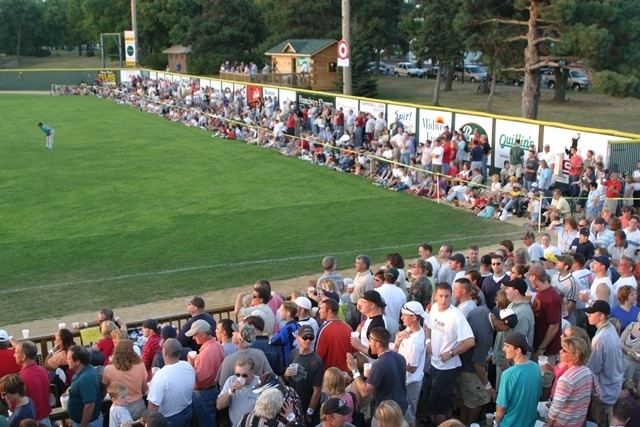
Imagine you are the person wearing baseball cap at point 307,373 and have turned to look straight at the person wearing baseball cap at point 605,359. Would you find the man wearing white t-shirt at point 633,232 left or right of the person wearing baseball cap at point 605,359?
left

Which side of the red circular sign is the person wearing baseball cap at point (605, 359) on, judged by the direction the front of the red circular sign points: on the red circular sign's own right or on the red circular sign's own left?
on the red circular sign's own left

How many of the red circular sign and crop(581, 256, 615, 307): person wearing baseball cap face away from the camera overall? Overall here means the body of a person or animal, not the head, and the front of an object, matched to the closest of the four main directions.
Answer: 0

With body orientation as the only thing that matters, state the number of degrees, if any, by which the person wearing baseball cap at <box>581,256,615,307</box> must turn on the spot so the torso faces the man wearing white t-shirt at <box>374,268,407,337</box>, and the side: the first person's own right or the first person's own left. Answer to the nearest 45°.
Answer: approximately 45° to the first person's own left

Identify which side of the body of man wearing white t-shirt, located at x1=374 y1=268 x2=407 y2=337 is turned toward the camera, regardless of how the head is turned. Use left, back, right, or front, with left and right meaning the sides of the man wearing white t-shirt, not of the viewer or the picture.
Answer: back

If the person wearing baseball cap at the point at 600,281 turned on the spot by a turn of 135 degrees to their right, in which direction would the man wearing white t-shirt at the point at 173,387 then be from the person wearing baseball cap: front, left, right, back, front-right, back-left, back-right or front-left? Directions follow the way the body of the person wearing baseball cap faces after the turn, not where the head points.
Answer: back

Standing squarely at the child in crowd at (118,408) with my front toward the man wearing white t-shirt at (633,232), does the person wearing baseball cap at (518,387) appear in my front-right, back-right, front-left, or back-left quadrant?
front-right

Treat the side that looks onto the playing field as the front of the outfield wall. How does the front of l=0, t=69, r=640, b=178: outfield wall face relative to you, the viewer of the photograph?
facing the viewer and to the left of the viewer

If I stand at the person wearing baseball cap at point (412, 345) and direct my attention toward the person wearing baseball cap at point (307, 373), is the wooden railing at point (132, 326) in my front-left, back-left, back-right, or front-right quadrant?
front-right

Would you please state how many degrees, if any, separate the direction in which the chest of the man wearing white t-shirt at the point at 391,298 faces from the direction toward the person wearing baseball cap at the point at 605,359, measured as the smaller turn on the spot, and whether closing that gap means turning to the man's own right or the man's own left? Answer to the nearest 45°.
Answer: approximately 135° to the man's own right

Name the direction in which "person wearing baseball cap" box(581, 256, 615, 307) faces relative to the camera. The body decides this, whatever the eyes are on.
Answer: to the viewer's left

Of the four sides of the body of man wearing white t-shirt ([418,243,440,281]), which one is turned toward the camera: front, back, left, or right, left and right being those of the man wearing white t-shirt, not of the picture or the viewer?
left
